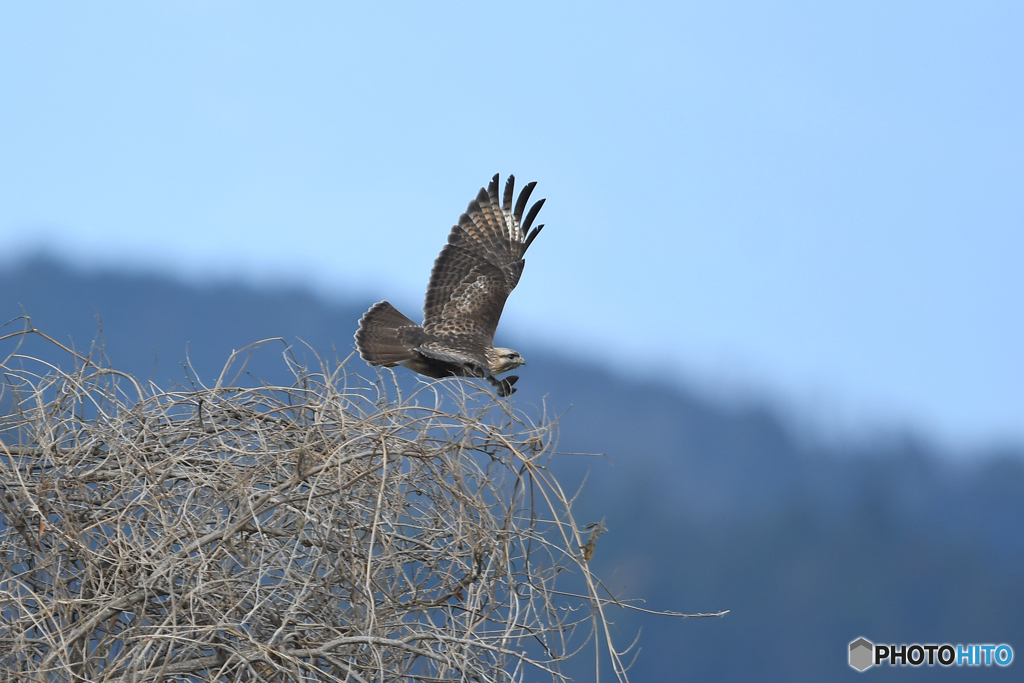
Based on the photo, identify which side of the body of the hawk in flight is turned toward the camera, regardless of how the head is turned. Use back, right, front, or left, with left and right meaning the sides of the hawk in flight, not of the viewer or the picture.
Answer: right
